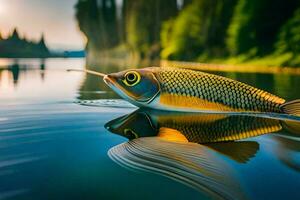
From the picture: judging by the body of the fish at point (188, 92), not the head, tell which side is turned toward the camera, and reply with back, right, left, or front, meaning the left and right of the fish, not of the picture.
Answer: left

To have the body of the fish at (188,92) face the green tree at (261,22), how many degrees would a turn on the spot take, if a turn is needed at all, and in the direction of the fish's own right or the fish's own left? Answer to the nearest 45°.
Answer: approximately 90° to the fish's own right
